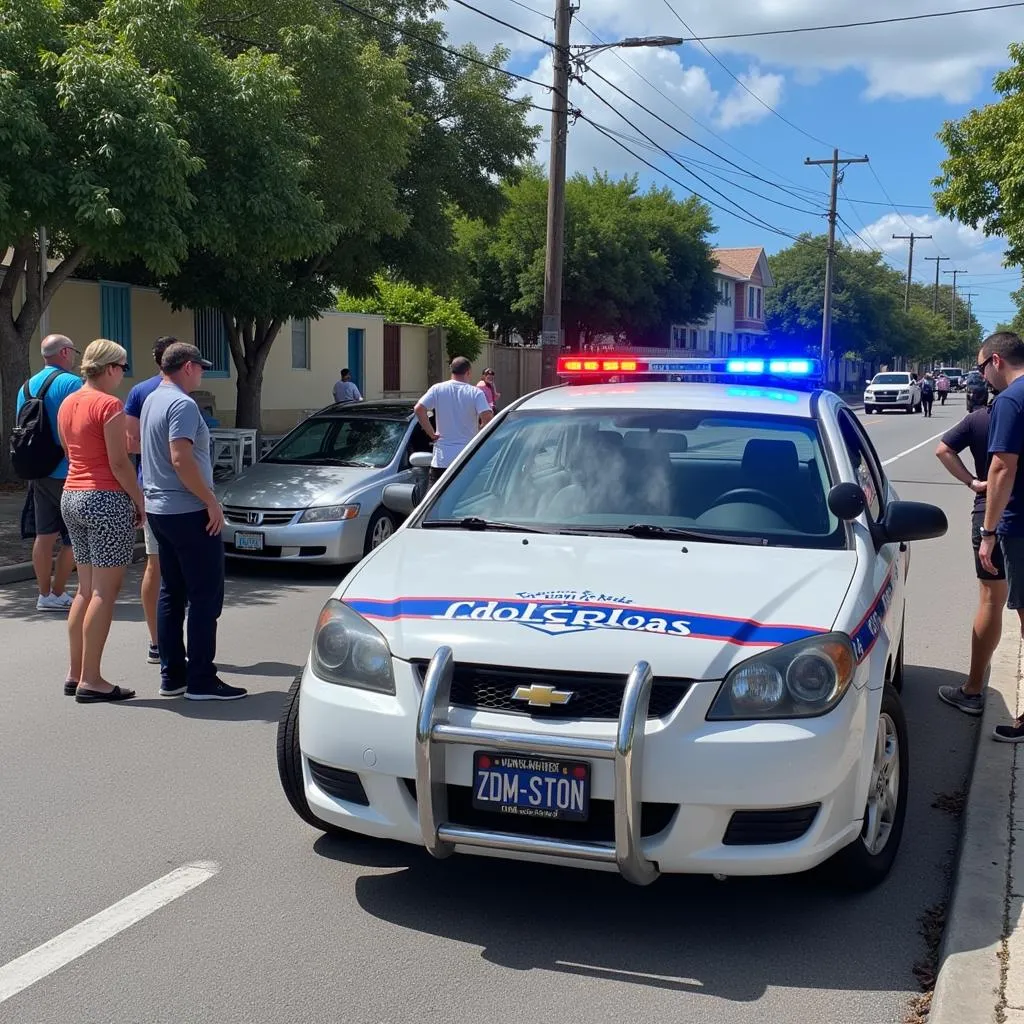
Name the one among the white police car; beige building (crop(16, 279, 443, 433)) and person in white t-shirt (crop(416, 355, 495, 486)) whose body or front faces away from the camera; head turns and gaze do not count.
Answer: the person in white t-shirt

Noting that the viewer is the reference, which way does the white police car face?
facing the viewer and to the left of the viewer

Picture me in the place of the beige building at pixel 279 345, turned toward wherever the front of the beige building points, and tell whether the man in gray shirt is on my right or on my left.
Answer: on my right

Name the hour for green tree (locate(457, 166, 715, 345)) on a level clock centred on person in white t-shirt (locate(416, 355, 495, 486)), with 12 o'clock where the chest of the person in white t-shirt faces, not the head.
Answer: The green tree is roughly at 12 o'clock from the person in white t-shirt.

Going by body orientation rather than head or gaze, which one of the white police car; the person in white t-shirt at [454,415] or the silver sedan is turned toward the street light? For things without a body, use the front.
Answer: the person in white t-shirt

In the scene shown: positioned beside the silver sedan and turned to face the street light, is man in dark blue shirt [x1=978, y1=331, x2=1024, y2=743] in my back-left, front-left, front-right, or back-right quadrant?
back-right

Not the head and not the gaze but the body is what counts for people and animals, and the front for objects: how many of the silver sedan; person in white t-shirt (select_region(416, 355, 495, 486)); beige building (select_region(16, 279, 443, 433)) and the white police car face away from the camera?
1

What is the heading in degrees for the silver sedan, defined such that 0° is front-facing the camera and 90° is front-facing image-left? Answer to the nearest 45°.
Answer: approximately 45°

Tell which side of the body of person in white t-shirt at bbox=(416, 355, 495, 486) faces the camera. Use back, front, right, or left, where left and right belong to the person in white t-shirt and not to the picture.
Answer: back

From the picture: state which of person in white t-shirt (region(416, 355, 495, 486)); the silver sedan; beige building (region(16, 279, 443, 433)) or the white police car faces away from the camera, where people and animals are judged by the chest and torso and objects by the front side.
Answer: the person in white t-shirt

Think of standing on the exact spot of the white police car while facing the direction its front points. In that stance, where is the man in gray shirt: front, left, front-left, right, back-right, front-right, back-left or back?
right

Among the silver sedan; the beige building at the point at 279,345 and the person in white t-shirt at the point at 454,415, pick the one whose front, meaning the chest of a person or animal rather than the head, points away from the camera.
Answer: the person in white t-shirt

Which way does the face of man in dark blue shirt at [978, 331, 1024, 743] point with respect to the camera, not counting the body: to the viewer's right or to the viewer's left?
to the viewer's left

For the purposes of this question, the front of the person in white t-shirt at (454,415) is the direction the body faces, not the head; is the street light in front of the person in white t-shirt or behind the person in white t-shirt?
in front

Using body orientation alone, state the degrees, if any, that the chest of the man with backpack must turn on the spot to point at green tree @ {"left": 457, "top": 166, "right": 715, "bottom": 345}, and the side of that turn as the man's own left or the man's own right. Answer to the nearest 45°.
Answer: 0° — they already face it

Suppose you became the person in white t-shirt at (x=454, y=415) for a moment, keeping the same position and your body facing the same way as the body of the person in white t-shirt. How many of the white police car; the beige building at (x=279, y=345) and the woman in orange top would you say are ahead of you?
1

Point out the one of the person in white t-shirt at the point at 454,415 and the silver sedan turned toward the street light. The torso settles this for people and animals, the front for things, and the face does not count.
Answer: the person in white t-shirt

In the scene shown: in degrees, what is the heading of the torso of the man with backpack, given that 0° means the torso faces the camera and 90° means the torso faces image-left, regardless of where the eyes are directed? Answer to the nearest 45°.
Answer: approximately 225°

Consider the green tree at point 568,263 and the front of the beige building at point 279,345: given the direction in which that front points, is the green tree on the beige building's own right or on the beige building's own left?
on the beige building's own left
